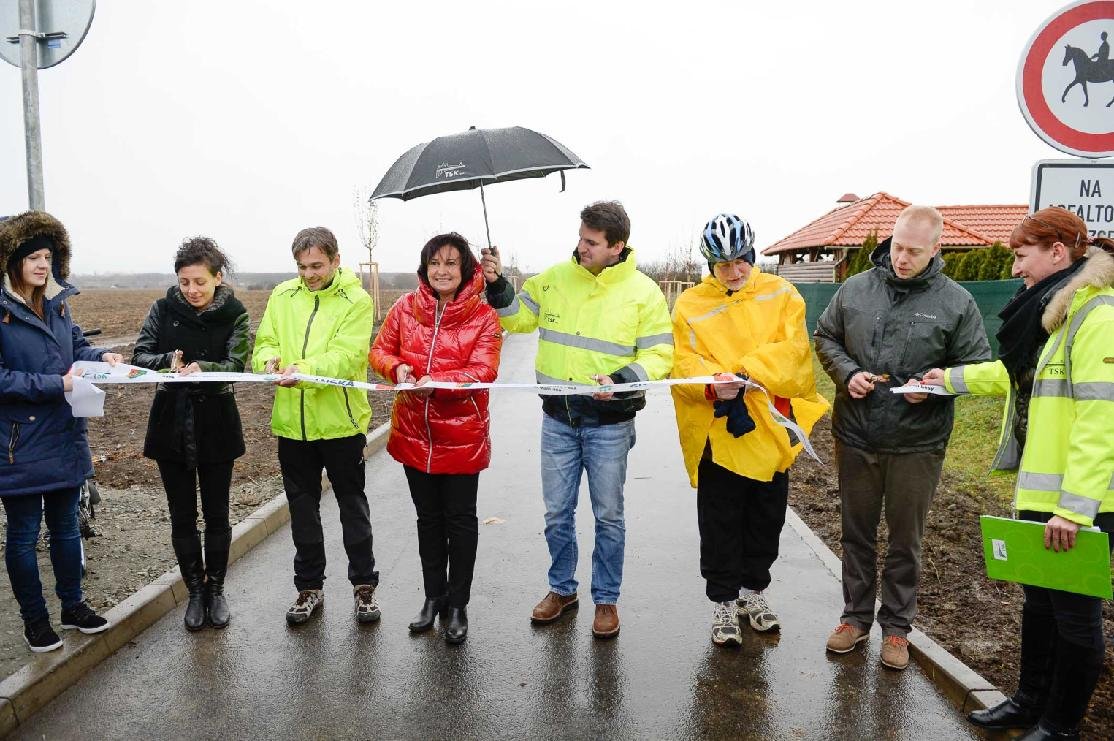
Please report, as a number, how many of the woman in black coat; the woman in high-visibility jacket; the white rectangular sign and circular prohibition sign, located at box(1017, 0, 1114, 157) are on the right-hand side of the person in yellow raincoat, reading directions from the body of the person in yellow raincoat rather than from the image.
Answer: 1

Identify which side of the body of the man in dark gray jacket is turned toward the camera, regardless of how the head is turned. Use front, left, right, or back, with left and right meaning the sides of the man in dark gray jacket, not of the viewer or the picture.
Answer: front

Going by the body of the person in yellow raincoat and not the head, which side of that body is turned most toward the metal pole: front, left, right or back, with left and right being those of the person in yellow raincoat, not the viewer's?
right

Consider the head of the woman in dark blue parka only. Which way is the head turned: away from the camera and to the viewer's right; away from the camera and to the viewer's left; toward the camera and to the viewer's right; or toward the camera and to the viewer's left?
toward the camera and to the viewer's right

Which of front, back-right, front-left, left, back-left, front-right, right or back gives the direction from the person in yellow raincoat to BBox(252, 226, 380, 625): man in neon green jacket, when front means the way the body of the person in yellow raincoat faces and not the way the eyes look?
right

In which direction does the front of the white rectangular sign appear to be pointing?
toward the camera

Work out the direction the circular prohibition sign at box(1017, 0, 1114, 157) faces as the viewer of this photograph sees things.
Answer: facing the viewer

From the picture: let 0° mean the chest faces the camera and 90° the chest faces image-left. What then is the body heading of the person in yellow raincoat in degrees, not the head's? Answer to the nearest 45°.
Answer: approximately 0°
